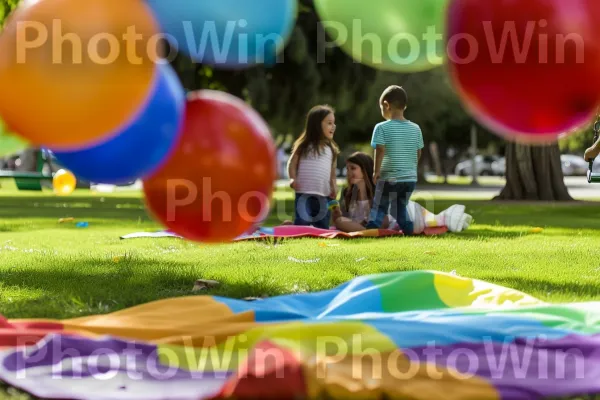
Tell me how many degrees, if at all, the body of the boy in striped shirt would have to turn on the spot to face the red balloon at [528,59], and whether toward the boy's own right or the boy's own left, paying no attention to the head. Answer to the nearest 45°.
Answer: approximately 135° to the boy's own left

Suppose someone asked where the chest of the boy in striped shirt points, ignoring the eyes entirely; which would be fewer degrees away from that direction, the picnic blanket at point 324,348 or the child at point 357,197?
the child

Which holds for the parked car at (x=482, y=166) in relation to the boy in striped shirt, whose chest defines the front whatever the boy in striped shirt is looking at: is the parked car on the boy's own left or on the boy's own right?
on the boy's own right

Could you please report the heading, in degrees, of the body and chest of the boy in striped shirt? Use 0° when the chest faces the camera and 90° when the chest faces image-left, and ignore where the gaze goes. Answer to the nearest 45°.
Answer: approximately 135°

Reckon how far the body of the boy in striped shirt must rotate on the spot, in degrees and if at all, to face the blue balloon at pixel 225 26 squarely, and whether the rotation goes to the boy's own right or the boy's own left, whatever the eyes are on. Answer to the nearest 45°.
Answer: approximately 135° to the boy's own left

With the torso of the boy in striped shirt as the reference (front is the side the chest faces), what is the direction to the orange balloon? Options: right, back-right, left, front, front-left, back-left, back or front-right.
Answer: back-left
